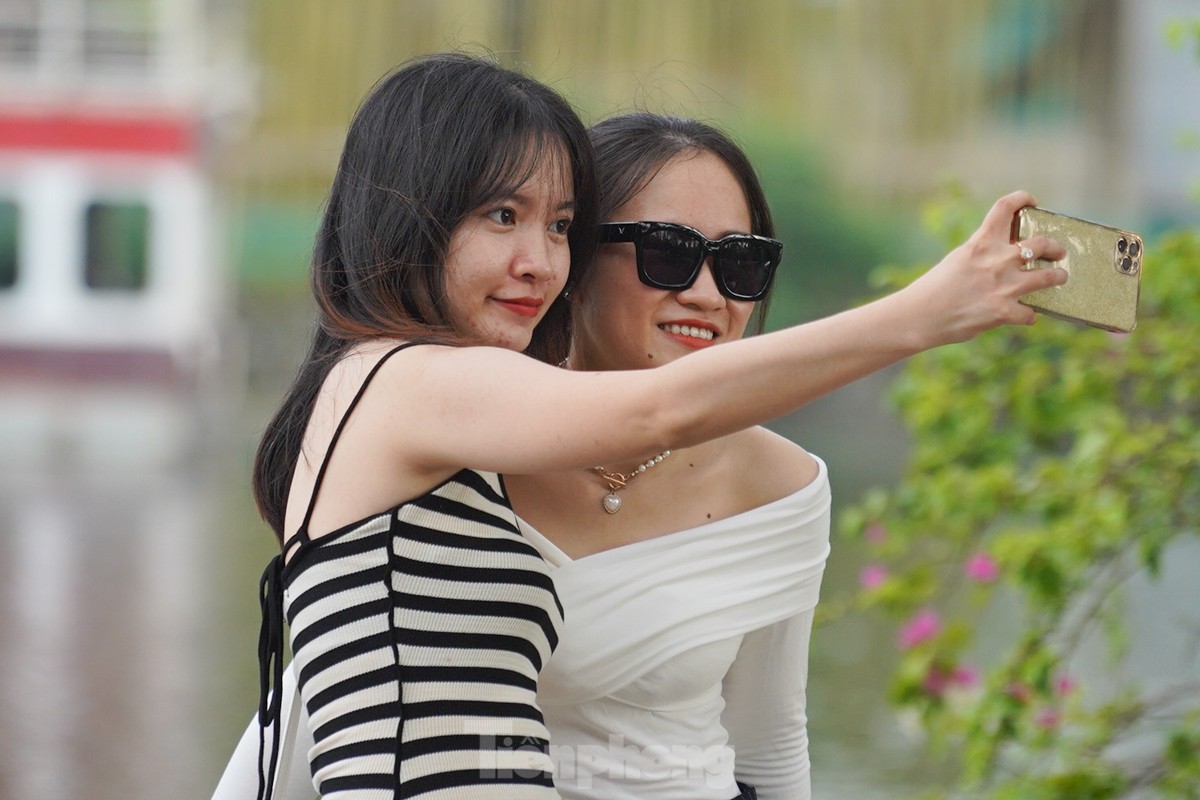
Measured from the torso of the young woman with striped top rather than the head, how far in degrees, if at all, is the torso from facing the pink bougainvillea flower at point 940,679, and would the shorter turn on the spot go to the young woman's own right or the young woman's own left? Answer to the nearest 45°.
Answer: approximately 90° to the young woman's own left

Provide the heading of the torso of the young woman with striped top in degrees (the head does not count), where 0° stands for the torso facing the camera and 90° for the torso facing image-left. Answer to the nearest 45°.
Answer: approximately 315°

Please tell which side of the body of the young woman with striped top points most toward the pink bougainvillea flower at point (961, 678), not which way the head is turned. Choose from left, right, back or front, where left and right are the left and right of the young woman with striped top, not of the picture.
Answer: left

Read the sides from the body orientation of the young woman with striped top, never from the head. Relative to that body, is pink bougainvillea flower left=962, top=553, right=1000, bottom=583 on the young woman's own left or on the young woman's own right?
on the young woman's own left
